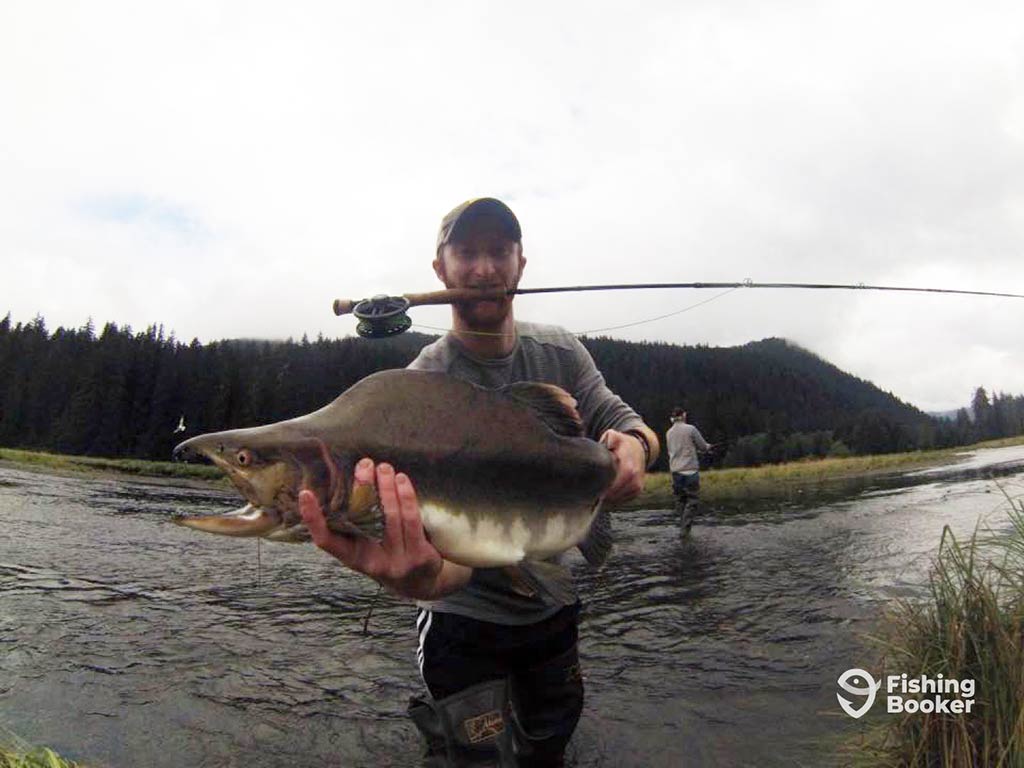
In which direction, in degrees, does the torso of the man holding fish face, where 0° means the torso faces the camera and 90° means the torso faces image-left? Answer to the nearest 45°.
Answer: approximately 0°

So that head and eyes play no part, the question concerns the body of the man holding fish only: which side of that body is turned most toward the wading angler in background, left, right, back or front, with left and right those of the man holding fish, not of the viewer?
back
